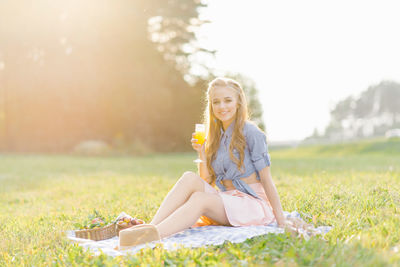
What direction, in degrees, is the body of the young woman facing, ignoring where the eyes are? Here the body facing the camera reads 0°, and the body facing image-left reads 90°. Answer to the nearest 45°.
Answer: approximately 45°

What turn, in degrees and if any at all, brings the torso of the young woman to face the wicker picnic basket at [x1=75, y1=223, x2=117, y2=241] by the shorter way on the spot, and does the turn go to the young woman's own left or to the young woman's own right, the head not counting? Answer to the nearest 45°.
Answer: approximately 45° to the young woman's own right
